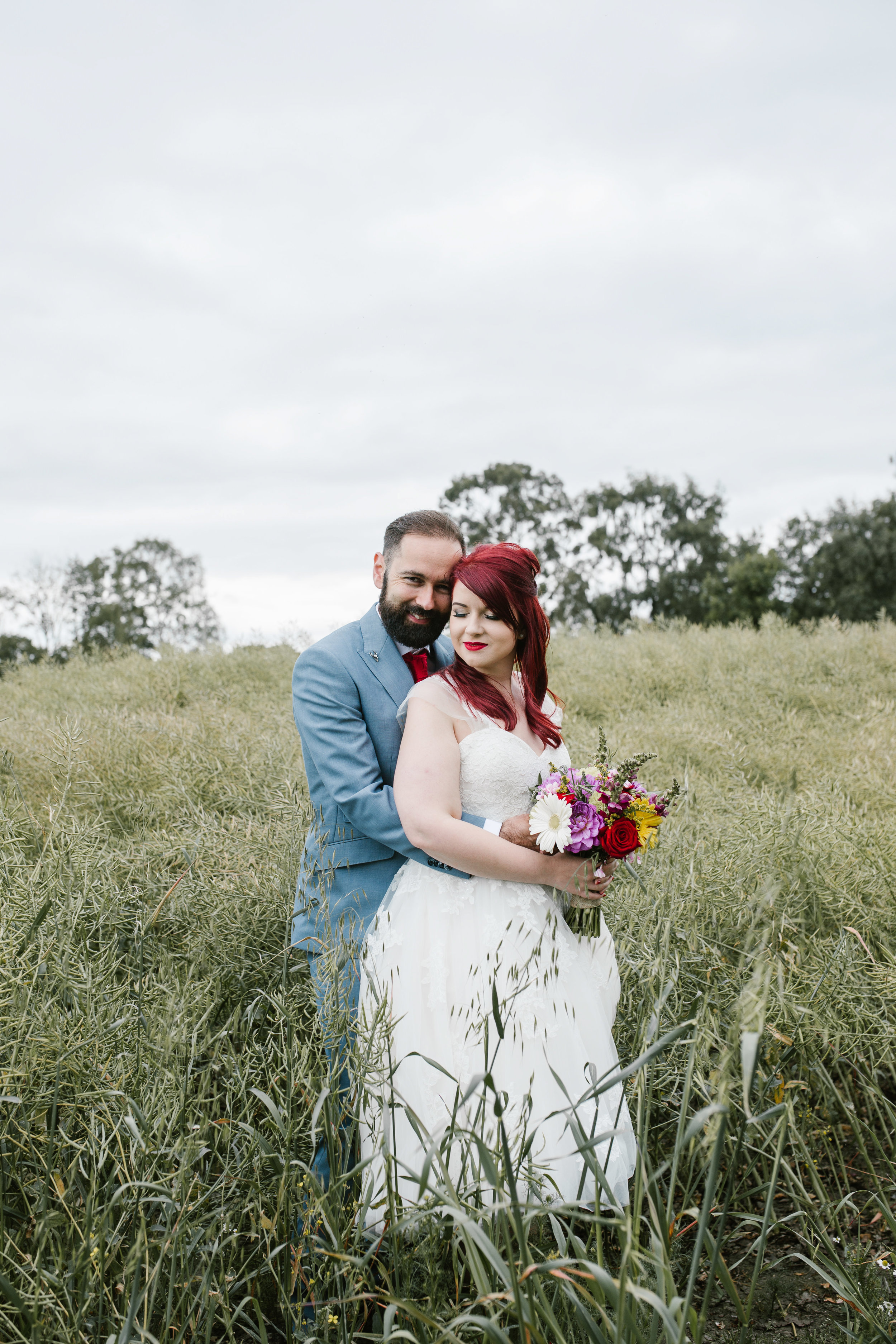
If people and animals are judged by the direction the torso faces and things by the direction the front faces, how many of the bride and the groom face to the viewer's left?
0

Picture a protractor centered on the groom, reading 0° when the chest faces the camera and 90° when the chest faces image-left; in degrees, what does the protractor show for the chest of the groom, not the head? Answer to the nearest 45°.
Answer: approximately 315°

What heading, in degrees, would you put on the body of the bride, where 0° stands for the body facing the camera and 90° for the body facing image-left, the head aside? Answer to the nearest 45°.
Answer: approximately 315°

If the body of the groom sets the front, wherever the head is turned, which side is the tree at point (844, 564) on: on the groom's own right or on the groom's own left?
on the groom's own left

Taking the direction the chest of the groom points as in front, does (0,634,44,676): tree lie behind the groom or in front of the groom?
behind
